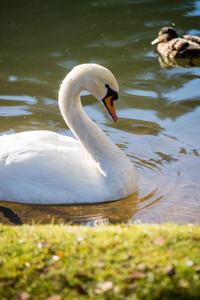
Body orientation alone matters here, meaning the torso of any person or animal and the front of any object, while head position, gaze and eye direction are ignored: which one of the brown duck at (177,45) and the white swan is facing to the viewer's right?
the white swan

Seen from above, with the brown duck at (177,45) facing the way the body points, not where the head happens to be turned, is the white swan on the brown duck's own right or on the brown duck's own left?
on the brown duck's own left

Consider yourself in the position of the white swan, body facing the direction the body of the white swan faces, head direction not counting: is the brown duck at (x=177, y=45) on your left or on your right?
on your left

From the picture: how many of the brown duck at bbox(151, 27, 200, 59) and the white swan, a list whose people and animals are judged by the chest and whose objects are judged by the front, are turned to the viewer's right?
1

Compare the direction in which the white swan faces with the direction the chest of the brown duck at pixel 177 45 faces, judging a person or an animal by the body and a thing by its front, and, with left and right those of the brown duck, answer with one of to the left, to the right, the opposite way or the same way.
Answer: the opposite way

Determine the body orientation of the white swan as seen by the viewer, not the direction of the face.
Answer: to the viewer's right

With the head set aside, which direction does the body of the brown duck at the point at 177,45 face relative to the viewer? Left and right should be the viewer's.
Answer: facing to the left of the viewer
